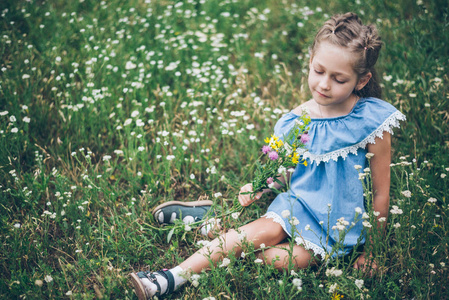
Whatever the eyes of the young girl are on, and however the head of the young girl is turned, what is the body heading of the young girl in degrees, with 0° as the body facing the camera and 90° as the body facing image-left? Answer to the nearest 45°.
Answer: approximately 45°
